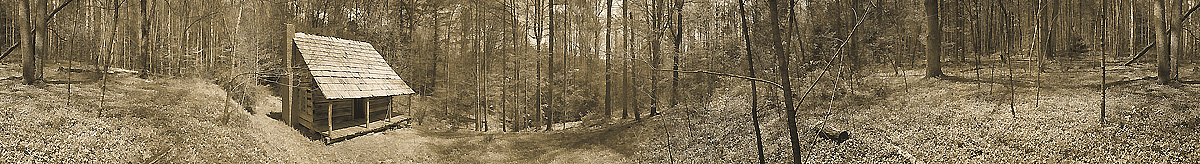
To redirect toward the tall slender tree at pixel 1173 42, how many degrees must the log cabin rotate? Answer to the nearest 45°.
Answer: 0° — it already faces it

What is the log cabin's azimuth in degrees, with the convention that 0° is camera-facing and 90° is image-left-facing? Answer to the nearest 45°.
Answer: approximately 315°
